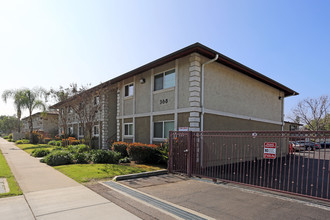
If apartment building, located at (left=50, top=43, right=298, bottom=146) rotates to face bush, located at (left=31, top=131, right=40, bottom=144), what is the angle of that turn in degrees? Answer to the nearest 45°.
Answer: approximately 90° to its right

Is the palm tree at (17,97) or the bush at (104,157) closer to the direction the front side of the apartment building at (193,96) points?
the bush

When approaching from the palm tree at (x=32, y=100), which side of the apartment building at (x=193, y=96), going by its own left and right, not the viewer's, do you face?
right

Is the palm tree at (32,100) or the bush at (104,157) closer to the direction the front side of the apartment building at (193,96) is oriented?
the bush

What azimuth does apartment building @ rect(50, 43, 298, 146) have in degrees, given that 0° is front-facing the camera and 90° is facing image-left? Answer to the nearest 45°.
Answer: approximately 45°

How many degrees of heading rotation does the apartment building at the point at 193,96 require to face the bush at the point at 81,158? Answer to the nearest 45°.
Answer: approximately 45° to its right

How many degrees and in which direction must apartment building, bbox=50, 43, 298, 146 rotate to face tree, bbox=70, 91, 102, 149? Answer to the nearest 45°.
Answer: approximately 45° to its right

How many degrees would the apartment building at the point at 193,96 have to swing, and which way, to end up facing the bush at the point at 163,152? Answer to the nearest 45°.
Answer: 0° — it already faces it

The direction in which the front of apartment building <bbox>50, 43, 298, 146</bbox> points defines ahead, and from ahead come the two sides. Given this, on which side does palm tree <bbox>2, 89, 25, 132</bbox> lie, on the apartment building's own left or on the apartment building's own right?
on the apartment building's own right
